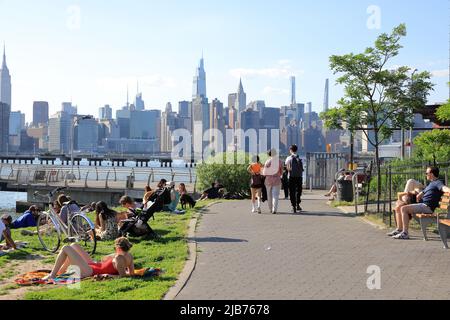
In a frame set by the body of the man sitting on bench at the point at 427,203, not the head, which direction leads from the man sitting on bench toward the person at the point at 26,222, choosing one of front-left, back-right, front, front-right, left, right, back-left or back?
front

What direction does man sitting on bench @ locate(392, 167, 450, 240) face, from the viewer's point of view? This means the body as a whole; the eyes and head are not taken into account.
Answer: to the viewer's left

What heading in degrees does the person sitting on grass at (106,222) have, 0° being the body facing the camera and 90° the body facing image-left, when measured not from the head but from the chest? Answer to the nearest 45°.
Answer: approximately 135°

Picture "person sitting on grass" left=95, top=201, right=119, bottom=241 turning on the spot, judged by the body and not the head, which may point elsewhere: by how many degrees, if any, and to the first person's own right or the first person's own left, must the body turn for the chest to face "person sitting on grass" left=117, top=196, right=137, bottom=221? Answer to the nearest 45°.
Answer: approximately 90° to the first person's own right

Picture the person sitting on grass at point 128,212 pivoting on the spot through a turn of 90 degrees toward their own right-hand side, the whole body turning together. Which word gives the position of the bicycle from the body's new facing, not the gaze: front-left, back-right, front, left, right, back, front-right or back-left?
back-left

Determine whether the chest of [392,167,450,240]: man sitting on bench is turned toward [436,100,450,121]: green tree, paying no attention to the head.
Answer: no

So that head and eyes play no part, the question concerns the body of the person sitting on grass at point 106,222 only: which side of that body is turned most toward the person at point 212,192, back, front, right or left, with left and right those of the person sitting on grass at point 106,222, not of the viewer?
right

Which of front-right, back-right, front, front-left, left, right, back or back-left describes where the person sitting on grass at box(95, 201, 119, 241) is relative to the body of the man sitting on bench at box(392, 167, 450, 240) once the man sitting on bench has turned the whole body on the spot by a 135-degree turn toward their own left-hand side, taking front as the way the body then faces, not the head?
back-right

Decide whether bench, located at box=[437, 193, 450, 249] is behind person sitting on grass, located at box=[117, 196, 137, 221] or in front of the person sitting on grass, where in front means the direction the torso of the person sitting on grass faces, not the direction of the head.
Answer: behind

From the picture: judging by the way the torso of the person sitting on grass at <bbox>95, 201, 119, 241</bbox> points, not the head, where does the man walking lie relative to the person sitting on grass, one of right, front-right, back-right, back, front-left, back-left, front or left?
right

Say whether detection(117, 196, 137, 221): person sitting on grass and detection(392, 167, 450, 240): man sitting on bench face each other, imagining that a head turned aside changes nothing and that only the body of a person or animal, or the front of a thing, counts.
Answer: no

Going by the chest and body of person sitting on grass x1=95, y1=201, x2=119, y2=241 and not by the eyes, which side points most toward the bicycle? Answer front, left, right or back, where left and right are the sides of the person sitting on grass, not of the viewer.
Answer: left

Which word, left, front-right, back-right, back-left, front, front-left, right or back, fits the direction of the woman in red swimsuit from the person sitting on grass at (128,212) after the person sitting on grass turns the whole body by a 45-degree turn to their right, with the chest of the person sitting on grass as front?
back-left

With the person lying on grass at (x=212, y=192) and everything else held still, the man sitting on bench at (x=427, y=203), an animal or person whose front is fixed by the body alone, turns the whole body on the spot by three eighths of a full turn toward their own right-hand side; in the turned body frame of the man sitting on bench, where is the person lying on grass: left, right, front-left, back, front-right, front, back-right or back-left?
left

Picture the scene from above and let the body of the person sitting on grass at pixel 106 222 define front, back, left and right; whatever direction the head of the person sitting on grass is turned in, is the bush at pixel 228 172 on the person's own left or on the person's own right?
on the person's own right
